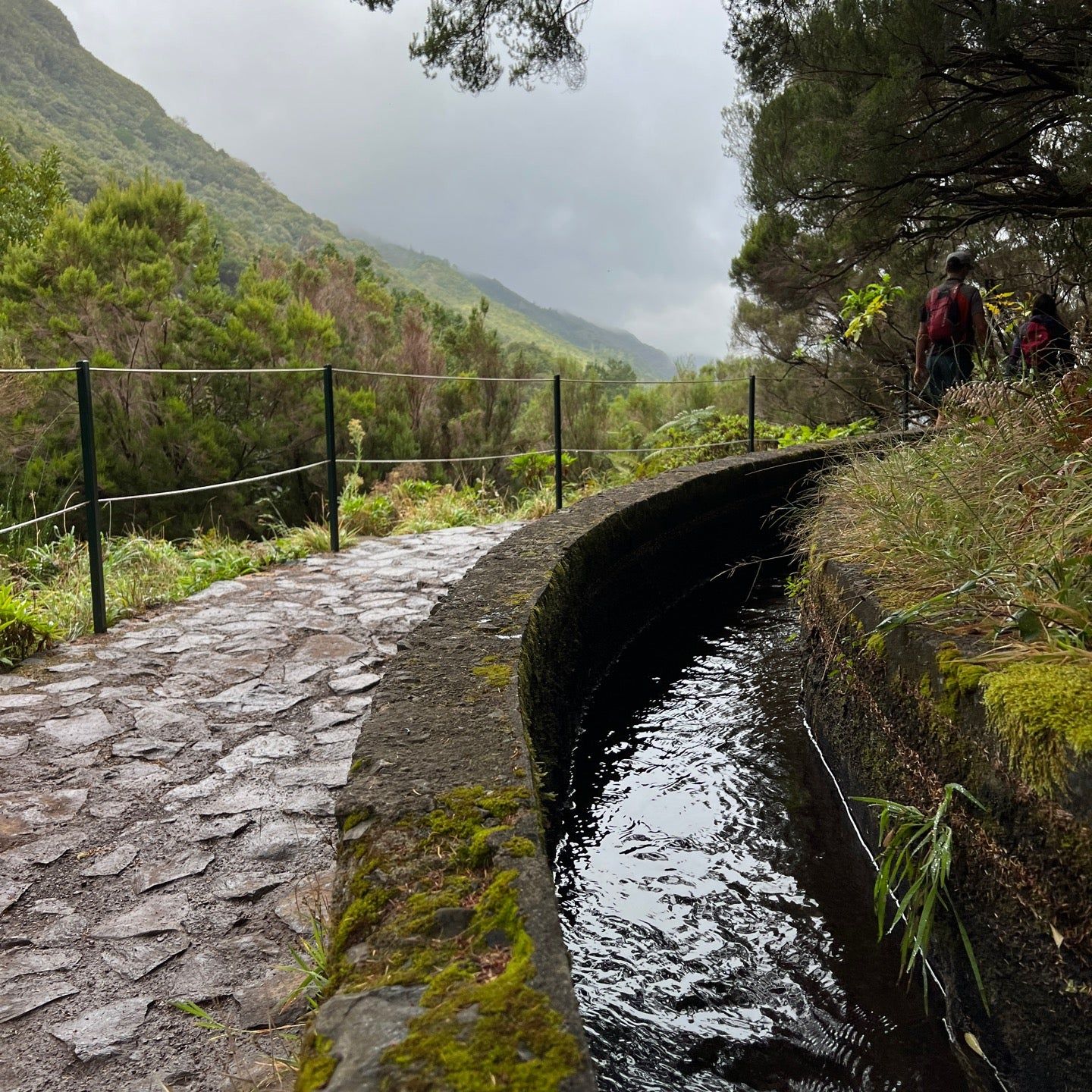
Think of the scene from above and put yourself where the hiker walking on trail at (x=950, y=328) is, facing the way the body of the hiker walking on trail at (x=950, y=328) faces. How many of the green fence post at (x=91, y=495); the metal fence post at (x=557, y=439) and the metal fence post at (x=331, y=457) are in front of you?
0

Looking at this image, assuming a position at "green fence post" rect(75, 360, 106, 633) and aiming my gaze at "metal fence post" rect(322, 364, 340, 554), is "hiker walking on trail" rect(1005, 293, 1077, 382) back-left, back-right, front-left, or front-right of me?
front-right

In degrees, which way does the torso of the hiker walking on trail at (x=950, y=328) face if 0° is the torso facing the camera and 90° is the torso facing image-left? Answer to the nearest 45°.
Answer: approximately 225°

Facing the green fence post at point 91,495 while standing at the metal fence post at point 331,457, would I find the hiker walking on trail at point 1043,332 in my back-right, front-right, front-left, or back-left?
back-left

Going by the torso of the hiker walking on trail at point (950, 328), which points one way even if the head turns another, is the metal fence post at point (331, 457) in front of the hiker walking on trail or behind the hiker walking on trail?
behind

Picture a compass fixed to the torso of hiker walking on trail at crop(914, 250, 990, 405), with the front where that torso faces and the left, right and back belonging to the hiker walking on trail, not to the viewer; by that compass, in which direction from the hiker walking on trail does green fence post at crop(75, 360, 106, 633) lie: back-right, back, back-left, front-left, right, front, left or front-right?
back

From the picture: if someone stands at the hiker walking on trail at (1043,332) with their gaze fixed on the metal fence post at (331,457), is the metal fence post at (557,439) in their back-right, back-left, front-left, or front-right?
front-right

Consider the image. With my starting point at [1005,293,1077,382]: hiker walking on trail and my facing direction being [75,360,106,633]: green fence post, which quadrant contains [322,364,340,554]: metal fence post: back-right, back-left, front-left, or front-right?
front-right

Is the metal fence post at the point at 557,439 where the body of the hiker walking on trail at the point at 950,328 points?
no
